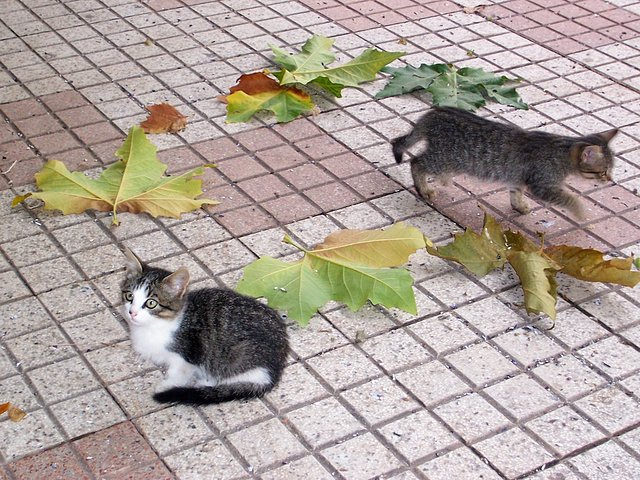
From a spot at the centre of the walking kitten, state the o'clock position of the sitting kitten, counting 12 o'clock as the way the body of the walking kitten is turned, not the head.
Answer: The sitting kitten is roughly at 4 o'clock from the walking kitten.

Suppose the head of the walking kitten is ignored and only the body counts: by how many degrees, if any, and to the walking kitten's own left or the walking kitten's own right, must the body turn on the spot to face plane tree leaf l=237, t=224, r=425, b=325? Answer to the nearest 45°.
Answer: approximately 135° to the walking kitten's own right

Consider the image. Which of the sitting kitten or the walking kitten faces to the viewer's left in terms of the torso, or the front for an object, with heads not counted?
the sitting kitten

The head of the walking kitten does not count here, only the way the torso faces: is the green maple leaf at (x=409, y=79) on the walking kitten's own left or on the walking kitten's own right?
on the walking kitten's own left

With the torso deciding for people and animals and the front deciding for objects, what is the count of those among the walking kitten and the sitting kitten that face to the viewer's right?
1

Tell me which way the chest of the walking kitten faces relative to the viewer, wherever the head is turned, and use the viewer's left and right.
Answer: facing to the right of the viewer

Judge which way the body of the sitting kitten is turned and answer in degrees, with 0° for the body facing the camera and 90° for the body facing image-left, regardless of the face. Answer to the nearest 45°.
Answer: approximately 90°

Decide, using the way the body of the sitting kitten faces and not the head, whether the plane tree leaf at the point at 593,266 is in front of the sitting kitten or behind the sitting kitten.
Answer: behind

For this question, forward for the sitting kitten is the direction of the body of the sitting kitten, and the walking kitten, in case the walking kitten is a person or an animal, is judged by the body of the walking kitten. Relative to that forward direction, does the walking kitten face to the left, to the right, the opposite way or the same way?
the opposite way

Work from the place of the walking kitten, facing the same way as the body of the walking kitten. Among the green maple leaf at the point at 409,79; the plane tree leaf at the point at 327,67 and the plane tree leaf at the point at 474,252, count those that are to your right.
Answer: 1

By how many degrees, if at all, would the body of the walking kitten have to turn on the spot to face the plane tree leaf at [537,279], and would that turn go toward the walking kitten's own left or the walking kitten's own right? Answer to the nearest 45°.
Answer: approximately 90° to the walking kitten's own right

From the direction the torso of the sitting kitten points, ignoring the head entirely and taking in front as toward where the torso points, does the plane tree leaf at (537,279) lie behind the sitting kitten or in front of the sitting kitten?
behind

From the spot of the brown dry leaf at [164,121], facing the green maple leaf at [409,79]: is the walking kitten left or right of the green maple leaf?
right

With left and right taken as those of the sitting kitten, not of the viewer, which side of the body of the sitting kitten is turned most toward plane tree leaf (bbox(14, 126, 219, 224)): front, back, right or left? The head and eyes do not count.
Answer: right

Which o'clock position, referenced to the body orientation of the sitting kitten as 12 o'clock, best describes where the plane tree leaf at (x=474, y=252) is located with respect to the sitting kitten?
The plane tree leaf is roughly at 5 o'clock from the sitting kitten.

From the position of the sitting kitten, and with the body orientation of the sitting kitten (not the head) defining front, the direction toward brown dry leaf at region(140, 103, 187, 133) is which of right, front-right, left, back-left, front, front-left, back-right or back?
right
